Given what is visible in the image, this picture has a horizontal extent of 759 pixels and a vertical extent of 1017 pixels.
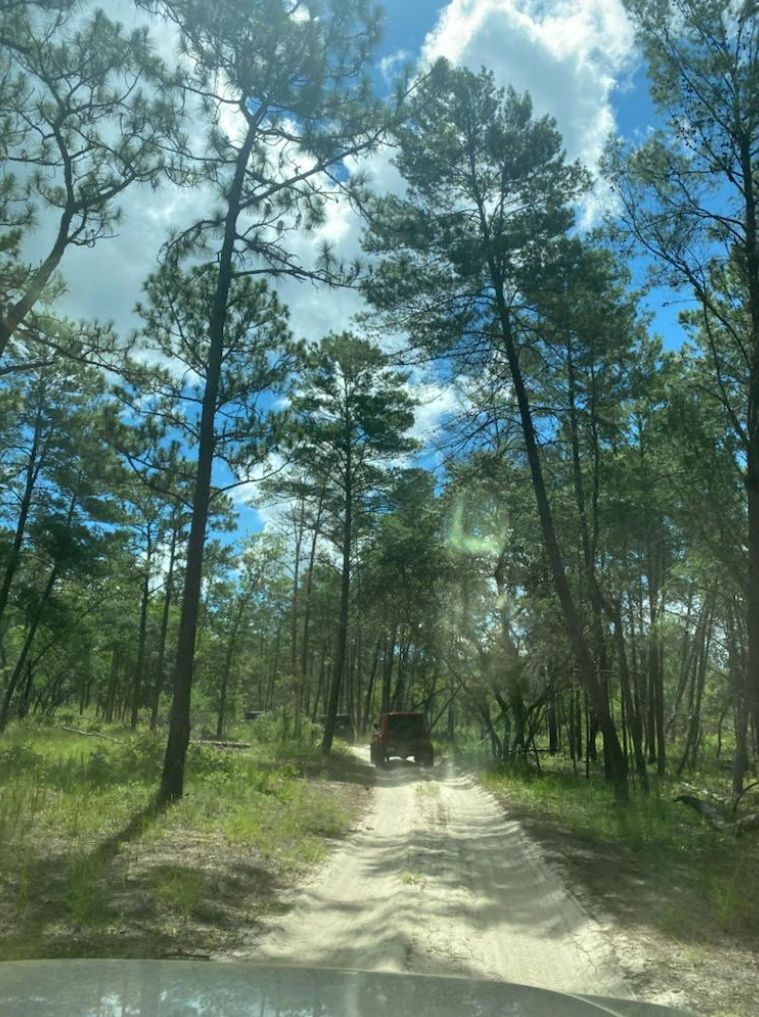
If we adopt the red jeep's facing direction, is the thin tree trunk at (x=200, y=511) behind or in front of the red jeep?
behind

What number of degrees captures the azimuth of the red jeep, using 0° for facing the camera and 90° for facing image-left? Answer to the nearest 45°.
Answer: approximately 180°

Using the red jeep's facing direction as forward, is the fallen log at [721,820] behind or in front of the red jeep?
behind
